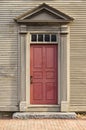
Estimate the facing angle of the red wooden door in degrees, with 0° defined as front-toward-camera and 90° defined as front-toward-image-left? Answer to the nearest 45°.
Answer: approximately 0°
